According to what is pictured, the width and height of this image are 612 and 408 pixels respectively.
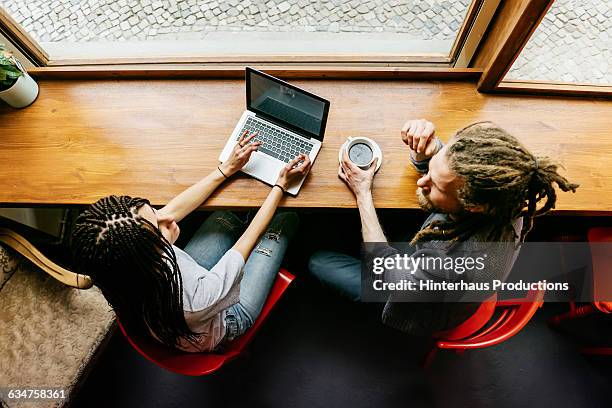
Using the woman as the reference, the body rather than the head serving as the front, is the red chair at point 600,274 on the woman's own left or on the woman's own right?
on the woman's own right

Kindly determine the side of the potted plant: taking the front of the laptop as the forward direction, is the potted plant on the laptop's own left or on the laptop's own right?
on the laptop's own right

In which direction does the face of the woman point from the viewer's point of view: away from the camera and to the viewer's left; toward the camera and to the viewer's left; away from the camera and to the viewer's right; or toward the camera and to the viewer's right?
away from the camera and to the viewer's right

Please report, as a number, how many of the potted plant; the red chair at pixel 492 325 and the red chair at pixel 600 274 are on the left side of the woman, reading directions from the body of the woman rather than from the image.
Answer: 1

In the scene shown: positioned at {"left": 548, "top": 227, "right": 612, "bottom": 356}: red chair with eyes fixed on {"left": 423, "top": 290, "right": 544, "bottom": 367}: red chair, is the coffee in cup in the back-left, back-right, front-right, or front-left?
front-right

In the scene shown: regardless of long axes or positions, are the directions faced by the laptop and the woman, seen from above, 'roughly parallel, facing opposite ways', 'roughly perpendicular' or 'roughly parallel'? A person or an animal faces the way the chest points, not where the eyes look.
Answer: roughly parallel, facing opposite ways

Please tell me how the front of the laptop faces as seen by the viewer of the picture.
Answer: facing the viewer and to the left of the viewer

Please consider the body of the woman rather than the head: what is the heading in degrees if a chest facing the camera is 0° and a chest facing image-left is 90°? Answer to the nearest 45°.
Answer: approximately 225°

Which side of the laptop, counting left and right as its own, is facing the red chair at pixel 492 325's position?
left

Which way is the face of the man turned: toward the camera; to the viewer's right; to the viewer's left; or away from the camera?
to the viewer's left
